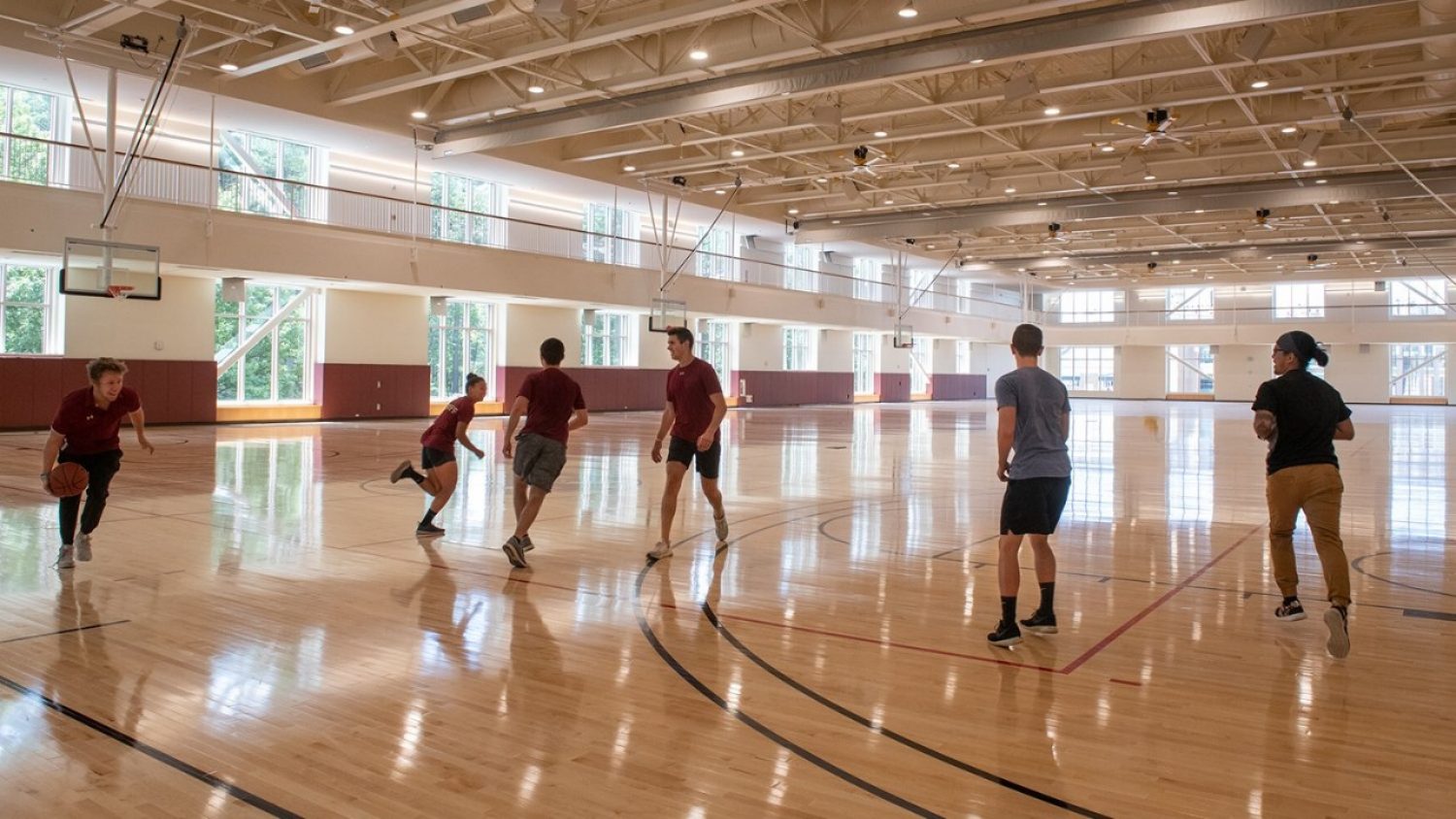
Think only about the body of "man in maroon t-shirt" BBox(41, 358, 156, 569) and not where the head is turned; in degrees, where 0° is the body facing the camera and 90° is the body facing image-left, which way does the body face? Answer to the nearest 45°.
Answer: approximately 315°

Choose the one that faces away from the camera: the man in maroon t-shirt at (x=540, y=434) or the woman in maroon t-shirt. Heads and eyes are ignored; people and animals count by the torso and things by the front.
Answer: the man in maroon t-shirt

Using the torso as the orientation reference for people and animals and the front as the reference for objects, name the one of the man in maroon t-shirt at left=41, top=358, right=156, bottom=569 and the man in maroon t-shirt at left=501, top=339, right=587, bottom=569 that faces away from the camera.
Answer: the man in maroon t-shirt at left=501, top=339, right=587, bottom=569

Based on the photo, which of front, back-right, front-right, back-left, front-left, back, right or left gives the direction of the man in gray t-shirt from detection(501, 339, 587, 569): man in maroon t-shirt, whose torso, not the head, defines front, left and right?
back-right

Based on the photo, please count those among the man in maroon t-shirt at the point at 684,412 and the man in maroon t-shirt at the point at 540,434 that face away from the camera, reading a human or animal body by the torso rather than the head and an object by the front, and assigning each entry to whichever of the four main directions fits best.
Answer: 1

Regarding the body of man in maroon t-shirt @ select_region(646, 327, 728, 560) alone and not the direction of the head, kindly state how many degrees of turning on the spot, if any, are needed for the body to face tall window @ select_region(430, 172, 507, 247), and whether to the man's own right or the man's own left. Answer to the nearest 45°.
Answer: approximately 135° to the man's own right

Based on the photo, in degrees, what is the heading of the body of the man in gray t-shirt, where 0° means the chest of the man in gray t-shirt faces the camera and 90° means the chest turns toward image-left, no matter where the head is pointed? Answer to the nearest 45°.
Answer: approximately 135°

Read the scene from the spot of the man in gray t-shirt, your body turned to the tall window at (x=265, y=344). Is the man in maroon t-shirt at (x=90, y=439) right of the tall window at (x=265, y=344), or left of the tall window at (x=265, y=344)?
left
